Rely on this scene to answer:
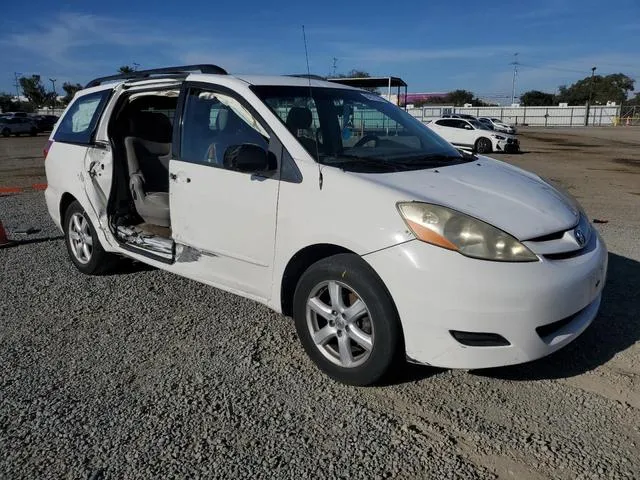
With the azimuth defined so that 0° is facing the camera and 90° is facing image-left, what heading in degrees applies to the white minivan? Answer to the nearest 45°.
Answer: approximately 315°

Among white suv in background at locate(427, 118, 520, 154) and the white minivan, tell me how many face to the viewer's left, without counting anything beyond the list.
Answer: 0

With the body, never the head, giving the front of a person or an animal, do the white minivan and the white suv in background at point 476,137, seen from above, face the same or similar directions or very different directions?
same or similar directions

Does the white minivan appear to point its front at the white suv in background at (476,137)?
no

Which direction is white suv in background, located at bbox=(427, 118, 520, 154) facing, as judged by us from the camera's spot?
facing the viewer and to the right of the viewer

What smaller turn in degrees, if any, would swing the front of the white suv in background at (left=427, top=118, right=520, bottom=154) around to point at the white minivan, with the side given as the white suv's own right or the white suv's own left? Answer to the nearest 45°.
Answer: approximately 45° to the white suv's own right
